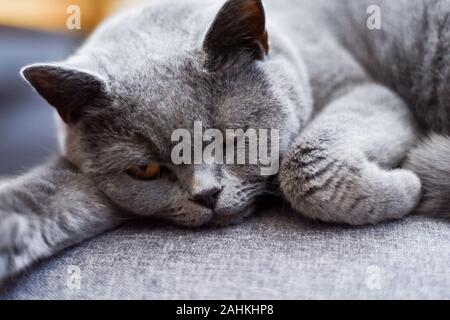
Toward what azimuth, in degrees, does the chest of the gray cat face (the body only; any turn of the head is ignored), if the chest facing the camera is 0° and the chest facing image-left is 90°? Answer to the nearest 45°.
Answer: approximately 45°
